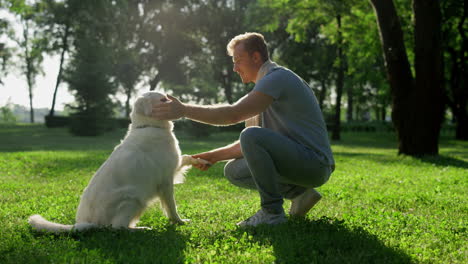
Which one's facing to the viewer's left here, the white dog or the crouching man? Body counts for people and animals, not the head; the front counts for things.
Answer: the crouching man

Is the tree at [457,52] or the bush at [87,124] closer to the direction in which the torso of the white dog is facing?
the tree

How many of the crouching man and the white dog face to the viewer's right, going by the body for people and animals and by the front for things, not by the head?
1

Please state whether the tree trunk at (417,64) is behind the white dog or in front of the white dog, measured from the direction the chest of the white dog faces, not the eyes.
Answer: in front

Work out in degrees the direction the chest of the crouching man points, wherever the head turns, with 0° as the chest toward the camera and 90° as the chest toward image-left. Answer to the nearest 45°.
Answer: approximately 90°

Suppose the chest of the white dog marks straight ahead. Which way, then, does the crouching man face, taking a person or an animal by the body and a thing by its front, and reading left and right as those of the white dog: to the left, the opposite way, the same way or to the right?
the opposite way

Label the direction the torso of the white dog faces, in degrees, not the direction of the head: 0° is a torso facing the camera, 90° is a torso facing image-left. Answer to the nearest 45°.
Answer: approximately 270°

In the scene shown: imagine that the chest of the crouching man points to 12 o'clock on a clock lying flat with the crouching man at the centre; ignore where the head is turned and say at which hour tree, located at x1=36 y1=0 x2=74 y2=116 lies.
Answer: The tree is roughly at 2 o'clock from the crouching man.

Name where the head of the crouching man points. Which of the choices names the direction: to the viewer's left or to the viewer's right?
to the viewer's left

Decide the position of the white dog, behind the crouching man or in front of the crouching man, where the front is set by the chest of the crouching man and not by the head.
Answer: in front

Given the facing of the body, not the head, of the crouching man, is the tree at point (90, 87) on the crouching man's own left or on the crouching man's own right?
on the crouching man's own right

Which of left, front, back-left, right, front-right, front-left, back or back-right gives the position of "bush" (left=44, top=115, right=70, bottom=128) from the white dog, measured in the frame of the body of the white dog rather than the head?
left

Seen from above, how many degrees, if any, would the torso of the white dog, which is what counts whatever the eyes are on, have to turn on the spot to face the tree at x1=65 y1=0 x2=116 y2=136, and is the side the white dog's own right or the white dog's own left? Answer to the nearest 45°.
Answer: approximately 90° to the white dog's own left
